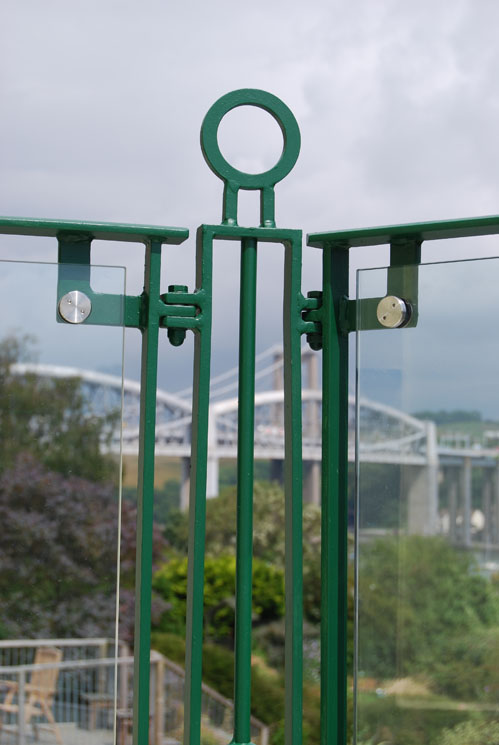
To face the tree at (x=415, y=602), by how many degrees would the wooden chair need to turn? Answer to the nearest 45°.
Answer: approximately 180°

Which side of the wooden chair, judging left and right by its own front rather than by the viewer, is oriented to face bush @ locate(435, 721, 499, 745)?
back

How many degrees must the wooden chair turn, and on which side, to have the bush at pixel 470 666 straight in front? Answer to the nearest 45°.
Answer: approximately 180°

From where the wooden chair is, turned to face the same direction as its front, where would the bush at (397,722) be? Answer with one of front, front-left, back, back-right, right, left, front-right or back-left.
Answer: back

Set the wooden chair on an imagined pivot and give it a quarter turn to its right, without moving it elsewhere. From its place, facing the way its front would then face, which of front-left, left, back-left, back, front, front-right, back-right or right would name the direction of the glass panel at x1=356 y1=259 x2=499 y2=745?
right

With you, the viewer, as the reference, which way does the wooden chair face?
facing away from the viewer and to the left of the viewer
